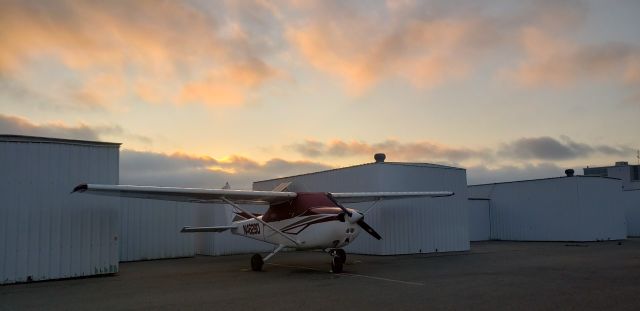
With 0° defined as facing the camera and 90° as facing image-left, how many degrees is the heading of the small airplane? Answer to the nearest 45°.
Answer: approximately 315°

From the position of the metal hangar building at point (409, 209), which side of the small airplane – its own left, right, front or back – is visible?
left
